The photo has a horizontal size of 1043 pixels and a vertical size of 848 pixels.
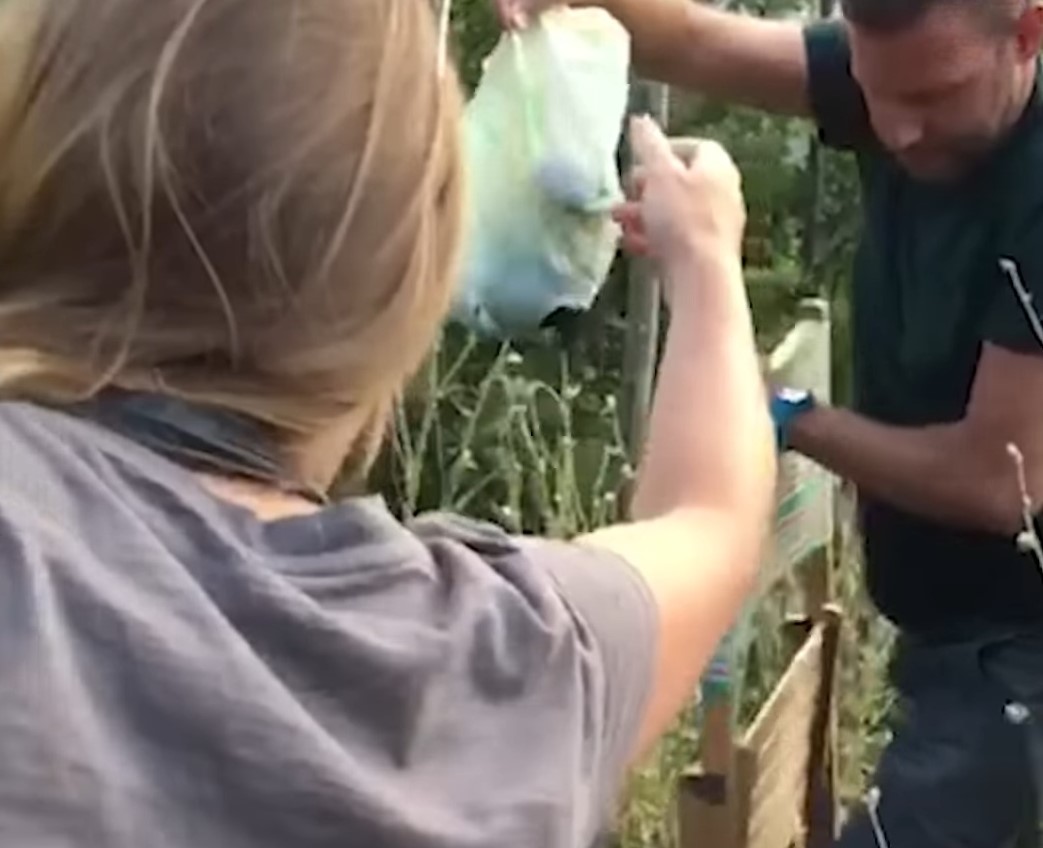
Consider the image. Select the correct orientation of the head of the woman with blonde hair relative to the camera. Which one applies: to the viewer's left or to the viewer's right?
to the viewer's right

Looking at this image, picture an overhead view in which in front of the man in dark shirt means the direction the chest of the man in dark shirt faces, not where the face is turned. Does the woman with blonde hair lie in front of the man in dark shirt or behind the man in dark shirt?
in front

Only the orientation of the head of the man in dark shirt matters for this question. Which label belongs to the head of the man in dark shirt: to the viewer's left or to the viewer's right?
to the viewer's left
